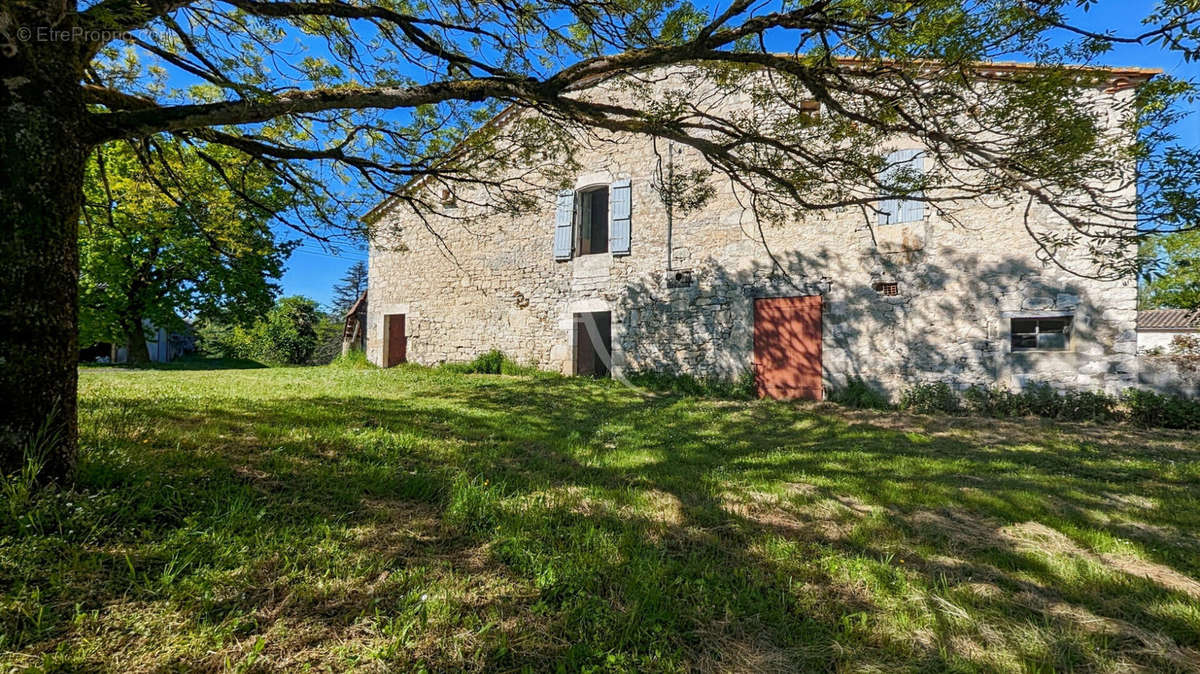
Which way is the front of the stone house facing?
toward the camera

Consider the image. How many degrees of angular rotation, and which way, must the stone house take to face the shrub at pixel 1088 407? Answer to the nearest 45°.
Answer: approximately 90° to its left

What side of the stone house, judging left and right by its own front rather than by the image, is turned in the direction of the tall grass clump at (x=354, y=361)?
right

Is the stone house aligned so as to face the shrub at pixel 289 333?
no

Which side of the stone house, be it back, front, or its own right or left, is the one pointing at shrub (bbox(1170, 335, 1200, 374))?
left

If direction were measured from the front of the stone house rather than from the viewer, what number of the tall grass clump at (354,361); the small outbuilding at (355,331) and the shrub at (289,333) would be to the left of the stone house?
0
